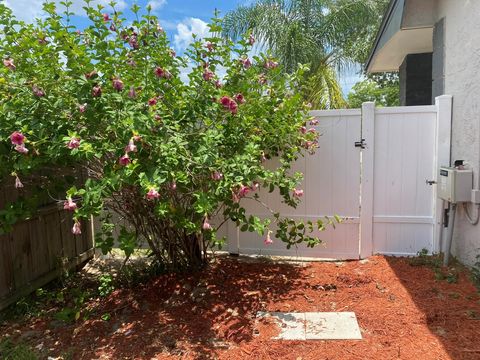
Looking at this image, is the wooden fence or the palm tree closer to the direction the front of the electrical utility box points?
the wooden fence

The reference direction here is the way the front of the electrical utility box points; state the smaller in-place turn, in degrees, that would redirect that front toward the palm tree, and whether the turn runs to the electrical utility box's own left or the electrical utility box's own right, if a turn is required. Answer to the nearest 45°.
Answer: approximately 90° to the electrical utility box's own right

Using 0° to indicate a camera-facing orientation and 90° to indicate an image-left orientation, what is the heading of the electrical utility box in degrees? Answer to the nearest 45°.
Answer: approximately 45°

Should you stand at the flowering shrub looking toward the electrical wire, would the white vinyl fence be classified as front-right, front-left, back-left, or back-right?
front-left

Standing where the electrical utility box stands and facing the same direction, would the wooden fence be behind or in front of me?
in front

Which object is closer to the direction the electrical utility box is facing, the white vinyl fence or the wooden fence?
the wooden fence

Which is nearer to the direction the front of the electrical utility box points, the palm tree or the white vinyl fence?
the white vinyl fence

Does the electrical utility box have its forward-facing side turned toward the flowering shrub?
yes

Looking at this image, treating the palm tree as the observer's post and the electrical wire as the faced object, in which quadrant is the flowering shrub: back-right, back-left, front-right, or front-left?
front-right

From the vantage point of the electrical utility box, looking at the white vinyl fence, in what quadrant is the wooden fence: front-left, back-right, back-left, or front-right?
front-left

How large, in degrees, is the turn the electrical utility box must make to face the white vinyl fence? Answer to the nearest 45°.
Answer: approximately 45° to its right
